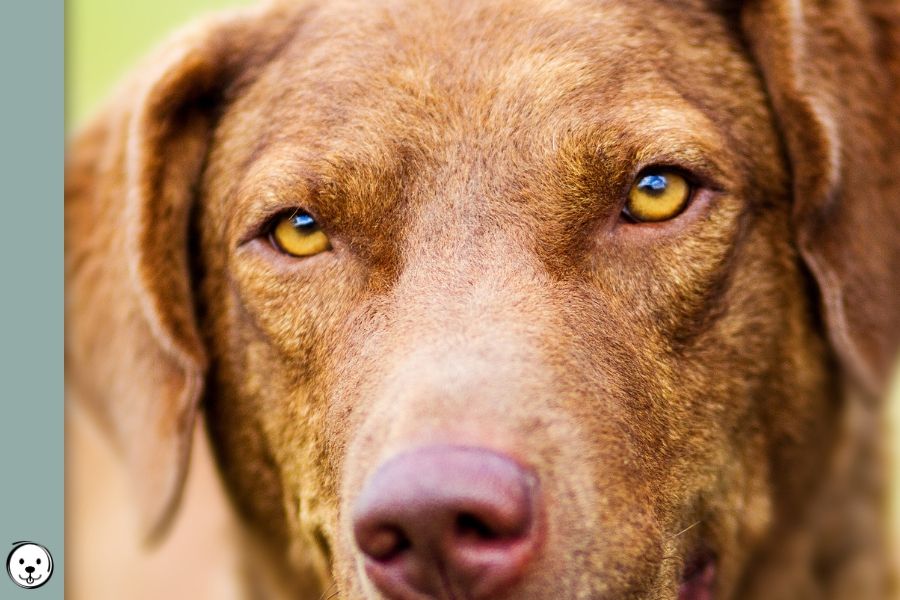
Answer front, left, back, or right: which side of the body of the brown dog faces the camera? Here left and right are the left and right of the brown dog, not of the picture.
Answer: front
